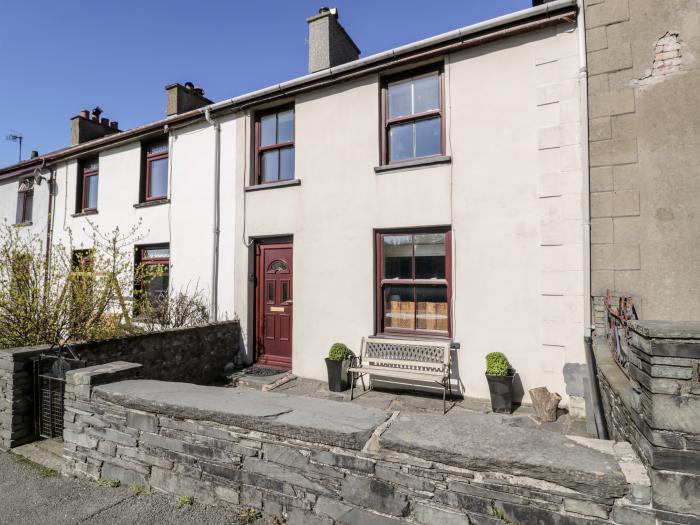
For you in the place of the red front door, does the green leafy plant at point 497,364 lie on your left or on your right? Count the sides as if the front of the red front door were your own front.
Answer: on your left

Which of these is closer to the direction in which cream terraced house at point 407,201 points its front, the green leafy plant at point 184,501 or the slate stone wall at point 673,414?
the green leafy plant

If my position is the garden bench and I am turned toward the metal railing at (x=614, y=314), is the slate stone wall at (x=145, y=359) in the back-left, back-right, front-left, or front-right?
back-right

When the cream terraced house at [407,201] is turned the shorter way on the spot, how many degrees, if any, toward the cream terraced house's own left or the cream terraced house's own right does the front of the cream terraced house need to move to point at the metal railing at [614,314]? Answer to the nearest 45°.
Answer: approximately 90° to the cream terraced house's own left

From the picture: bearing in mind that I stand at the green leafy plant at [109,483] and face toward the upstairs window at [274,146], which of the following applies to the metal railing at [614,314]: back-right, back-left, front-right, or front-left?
front-right

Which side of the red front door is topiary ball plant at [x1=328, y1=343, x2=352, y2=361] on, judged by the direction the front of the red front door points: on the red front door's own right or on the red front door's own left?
on the red front door's own left

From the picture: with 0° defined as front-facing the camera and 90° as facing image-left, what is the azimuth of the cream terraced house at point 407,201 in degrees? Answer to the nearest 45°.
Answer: approximately 45°

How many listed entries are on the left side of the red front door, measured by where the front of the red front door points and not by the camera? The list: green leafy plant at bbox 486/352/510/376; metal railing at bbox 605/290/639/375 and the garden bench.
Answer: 3

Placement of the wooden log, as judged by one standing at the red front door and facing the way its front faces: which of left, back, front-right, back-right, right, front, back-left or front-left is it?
left

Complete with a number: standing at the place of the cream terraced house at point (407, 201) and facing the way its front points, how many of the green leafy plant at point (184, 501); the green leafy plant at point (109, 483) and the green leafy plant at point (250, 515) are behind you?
0

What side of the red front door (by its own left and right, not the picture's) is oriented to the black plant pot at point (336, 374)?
left

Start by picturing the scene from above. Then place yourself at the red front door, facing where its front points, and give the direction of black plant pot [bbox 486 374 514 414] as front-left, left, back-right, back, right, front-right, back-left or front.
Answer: left

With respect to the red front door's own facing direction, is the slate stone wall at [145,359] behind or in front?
in front

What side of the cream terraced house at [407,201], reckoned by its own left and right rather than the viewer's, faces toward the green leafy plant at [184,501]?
front

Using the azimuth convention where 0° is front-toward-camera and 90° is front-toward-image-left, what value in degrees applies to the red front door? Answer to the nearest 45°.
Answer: approximately 45°
